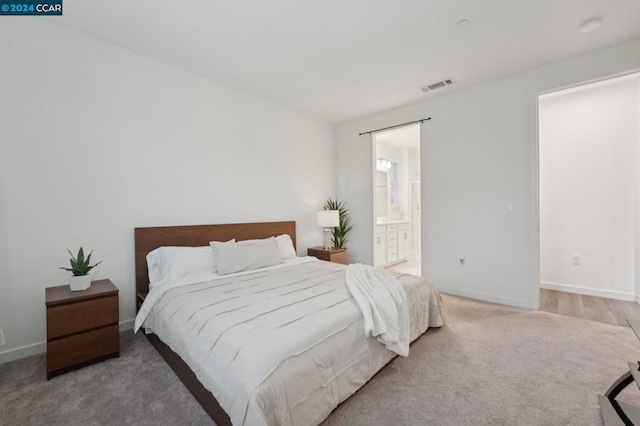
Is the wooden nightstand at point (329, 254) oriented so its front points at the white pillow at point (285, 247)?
no

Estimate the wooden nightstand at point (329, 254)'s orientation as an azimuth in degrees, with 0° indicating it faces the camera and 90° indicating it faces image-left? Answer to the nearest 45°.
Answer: approximately 315°

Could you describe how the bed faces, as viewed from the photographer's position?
facing the viewer and to the right of the viewer

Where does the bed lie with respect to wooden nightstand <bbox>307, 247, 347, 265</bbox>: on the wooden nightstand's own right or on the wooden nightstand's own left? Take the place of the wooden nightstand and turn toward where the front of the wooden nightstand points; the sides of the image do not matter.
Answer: on the wooden nightstand's own right

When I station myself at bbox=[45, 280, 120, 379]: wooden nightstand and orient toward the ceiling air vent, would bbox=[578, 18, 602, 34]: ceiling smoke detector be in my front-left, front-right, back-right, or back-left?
front-right

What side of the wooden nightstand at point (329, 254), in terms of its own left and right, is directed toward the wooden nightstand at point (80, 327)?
right

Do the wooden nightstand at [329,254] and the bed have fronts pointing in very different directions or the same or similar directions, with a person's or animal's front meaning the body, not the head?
same or similar directions

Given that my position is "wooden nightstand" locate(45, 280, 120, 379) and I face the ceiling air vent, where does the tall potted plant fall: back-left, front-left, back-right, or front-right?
front-left

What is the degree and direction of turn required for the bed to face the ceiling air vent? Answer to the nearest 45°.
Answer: approximately 90° to its left

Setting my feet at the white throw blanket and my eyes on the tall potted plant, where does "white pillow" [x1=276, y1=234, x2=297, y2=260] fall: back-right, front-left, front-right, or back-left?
front-left

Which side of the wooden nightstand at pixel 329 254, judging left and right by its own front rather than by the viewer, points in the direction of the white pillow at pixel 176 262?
right

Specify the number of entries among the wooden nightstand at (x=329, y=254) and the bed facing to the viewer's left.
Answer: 0

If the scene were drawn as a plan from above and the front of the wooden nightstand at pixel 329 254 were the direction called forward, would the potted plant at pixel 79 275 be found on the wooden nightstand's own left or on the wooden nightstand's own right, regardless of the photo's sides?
on the wooden nightstand's own right

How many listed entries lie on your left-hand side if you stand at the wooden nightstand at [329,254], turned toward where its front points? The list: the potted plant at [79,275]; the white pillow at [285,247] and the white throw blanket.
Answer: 0

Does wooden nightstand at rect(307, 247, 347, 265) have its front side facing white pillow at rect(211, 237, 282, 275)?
no
